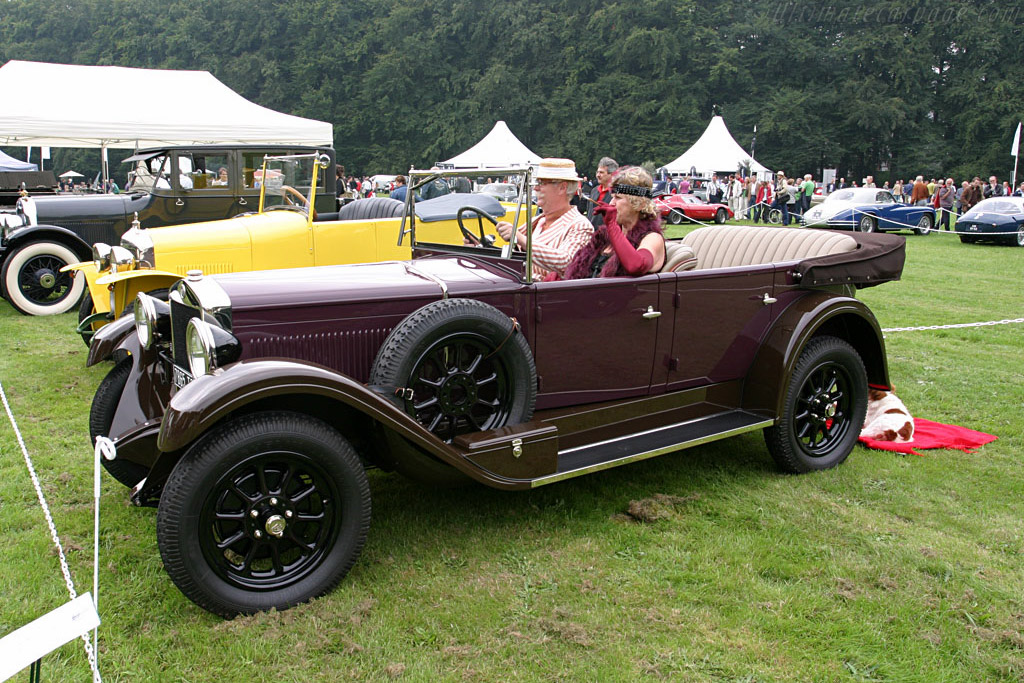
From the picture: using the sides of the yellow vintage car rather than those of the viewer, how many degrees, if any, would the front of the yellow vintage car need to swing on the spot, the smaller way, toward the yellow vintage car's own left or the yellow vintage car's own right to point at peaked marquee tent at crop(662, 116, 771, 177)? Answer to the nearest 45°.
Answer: approximately 180°

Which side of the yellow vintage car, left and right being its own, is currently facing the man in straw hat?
left

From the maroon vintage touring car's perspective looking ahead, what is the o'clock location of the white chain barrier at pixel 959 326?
The white chain barrier is roughly at 6 o'clock from the maroon vintage touring car.

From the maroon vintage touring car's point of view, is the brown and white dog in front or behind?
behind

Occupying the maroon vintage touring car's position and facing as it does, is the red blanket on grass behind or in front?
behind

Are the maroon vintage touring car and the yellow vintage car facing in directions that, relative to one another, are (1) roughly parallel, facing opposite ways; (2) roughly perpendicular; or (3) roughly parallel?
roughly parallel

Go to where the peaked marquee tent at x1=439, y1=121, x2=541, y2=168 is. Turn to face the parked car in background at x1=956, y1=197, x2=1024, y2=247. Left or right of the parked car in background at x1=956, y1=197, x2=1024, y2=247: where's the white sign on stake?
right

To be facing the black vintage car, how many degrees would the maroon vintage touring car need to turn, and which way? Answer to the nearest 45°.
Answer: approximately 90° to its right

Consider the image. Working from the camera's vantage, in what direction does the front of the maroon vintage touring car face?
facing the viewer and to the left of the viewer

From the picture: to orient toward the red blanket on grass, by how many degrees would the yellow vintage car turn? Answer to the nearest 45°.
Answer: approximately 90° to its left

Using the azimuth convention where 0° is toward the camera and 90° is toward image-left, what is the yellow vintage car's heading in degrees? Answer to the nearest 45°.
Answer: approximately 45°

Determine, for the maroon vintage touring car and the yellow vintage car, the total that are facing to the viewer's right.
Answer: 0

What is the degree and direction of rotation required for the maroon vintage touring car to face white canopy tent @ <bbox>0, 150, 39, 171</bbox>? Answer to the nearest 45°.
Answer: approximately 90° to its right
